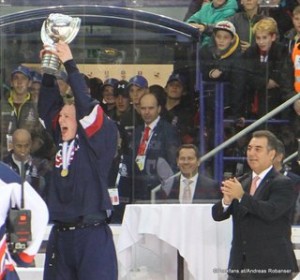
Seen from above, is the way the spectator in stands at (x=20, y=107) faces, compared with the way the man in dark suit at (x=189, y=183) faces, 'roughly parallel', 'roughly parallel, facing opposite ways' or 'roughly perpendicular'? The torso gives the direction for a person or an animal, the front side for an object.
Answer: roughly parallel

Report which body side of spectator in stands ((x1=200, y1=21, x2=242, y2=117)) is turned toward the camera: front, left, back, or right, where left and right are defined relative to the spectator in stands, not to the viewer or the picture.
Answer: front

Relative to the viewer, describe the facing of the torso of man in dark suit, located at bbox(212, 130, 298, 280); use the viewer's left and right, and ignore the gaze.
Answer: facing the viewer and to the left of the viewer

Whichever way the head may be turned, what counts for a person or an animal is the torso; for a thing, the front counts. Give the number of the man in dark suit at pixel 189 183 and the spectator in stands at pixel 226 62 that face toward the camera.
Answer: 2

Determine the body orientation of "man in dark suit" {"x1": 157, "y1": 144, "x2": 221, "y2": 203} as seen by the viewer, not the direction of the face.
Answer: toward the camera

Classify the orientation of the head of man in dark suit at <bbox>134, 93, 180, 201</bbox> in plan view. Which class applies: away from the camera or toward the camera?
toward the camera

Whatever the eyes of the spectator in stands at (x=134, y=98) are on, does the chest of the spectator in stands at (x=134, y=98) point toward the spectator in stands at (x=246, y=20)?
no

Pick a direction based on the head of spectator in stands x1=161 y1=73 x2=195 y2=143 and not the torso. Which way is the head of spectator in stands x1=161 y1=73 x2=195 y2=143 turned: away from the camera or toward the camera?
toward the camera

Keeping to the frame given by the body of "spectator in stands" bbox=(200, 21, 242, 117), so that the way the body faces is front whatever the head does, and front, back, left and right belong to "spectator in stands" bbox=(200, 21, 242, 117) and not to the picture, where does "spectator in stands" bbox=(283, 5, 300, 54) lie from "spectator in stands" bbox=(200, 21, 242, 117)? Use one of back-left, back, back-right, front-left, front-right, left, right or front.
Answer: left

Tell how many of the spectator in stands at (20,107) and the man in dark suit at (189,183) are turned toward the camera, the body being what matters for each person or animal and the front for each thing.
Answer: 2

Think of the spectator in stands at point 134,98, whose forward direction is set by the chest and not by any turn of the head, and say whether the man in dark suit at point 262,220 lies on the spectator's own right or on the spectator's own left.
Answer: on the spectator's own left

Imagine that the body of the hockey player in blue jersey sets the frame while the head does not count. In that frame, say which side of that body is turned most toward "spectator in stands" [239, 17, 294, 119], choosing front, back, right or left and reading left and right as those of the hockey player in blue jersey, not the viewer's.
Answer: back

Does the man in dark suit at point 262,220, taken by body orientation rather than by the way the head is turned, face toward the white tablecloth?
no

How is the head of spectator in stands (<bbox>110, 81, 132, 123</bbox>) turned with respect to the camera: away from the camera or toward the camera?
toward the camera

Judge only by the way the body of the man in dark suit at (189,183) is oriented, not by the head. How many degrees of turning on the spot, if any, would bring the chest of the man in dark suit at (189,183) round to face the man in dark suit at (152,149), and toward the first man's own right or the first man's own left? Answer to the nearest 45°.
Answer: approximately 90° to the first man's own right
